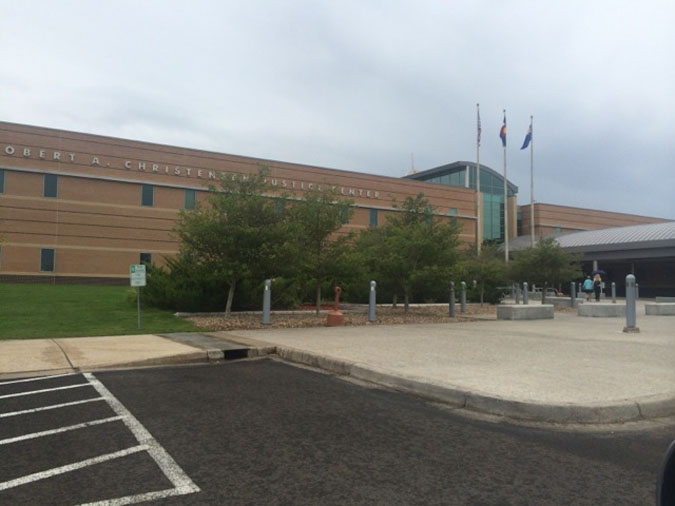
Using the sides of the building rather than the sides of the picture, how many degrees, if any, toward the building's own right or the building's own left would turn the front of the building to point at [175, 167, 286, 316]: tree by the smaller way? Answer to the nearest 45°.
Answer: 0° — it already faces it

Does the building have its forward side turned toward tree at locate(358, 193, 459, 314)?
yes

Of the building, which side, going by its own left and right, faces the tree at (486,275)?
front

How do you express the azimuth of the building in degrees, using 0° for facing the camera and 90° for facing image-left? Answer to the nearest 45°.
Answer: approximately 315°

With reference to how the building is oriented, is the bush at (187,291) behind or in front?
in front

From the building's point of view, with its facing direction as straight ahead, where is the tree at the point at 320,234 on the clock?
The tree is roughly at 12 o'clock from the building.

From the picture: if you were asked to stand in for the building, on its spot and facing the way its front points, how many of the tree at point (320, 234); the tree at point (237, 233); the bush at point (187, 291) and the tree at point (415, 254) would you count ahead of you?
4

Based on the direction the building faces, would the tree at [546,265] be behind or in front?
in front

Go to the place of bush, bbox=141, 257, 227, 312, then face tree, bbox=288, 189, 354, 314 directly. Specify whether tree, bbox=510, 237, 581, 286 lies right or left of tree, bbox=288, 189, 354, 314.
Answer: left
